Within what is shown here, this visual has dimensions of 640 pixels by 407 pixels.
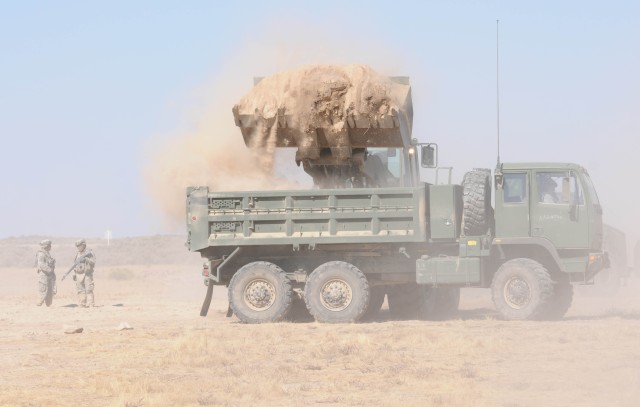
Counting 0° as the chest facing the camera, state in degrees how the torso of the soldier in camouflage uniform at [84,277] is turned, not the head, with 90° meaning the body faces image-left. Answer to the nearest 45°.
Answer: approximately 45°

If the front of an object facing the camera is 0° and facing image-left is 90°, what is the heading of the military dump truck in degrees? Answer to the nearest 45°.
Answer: approximately 270°

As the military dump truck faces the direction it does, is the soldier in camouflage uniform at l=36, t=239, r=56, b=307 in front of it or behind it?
behind

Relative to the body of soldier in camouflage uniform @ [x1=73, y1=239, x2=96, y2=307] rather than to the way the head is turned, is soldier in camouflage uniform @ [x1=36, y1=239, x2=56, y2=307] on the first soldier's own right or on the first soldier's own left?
on the first soldier's own right

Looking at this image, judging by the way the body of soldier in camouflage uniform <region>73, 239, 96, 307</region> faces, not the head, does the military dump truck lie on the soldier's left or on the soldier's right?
on the soldier's left

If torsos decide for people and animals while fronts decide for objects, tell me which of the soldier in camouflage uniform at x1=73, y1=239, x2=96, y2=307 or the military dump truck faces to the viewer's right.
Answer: the military dump truck

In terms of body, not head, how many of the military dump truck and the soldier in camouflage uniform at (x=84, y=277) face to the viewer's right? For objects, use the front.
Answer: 1
